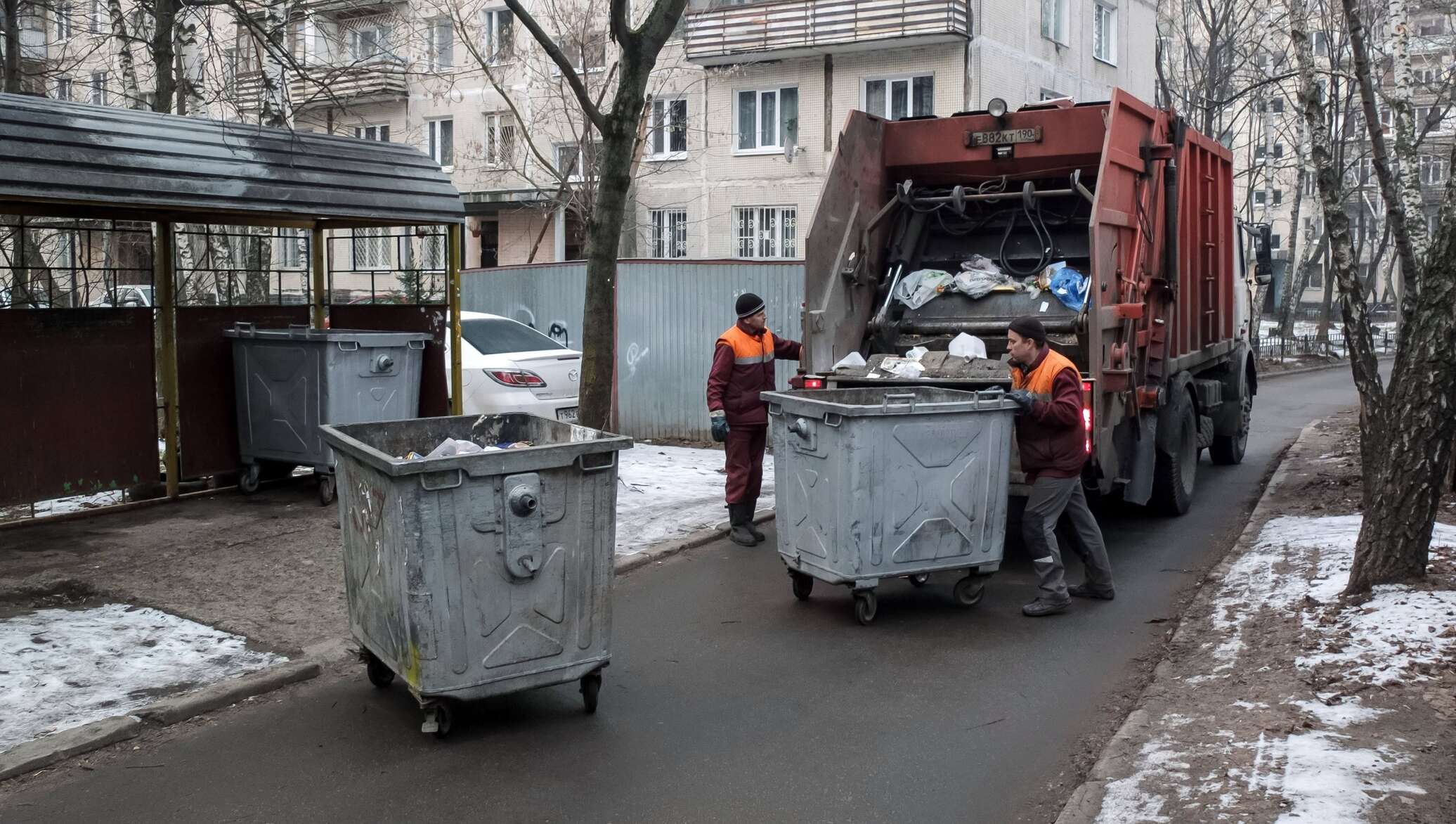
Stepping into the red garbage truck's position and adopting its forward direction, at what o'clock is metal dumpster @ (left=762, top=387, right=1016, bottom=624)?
The metal dumpster is roughly at 5 o'clock from the red garbage truck.

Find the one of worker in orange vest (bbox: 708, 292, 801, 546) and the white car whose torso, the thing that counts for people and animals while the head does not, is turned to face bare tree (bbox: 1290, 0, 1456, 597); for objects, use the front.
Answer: the worker in orange vest

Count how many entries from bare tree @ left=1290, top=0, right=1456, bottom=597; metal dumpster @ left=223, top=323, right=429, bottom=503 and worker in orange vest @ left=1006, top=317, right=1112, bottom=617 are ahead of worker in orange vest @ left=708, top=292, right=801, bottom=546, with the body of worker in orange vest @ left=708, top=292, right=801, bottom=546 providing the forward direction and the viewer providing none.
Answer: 2

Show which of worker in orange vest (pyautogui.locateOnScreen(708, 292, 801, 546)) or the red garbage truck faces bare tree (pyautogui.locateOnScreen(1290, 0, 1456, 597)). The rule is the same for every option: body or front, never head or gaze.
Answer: the worker in orange vest

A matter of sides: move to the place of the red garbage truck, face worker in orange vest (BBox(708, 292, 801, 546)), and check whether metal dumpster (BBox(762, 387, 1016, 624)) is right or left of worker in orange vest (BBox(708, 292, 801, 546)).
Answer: left

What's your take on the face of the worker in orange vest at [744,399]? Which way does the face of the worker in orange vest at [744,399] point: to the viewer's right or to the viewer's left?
to the viewer's right

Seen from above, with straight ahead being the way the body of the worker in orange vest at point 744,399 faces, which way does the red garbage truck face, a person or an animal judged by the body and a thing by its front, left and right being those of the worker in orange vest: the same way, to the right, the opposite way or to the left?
to the left

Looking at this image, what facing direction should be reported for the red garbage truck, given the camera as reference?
facing away from the viewer and to the right of the viewer

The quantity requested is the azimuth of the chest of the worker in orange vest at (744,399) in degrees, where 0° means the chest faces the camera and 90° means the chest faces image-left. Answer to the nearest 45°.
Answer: approximately 315°

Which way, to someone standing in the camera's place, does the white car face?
facing away from the viewer and to the left of the viewer

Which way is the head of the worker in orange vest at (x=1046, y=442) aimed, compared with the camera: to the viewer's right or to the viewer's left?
to the viewer's left

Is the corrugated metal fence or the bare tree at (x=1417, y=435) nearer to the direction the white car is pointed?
the corrugated metal fence
